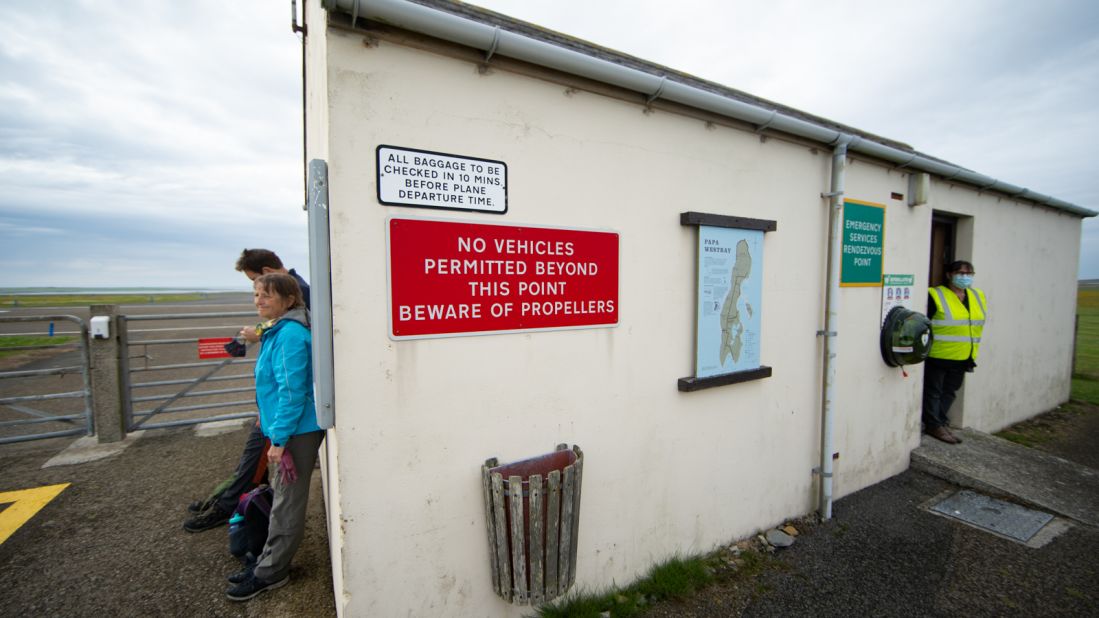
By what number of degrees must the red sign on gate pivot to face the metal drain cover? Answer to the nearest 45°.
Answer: approximately 45° to its left

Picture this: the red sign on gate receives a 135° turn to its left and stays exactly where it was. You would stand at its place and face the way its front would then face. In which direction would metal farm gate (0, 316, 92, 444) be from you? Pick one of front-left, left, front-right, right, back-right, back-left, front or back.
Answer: left

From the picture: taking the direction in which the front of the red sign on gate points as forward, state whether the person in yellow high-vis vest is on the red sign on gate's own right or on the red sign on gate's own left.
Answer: on the red sign on gate's own left

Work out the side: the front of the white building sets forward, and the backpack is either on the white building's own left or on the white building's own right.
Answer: on the white building's own right

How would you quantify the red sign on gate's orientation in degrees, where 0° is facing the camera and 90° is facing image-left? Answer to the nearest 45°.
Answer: approximately 0°

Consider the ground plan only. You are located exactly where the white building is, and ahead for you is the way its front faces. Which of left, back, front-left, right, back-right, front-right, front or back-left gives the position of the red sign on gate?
back-right

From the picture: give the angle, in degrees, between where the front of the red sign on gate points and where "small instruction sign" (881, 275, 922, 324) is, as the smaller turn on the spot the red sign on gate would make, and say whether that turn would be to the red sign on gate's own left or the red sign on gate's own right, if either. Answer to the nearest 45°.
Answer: approximately 45° to the red sign on gate's own left

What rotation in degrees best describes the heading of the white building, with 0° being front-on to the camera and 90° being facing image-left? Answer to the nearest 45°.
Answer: approximately 315°

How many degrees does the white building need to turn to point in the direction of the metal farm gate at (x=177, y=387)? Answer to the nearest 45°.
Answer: approximately 135° to its right

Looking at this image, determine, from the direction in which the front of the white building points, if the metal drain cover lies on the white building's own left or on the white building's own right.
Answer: on the white building's own left
